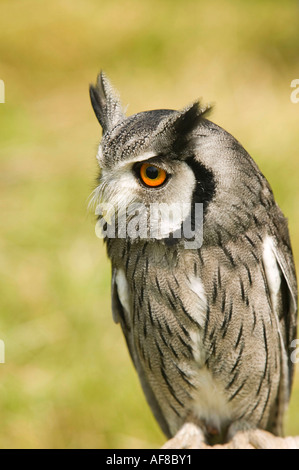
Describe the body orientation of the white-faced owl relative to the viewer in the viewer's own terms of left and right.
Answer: facing the viewer and to the left of the viewer
